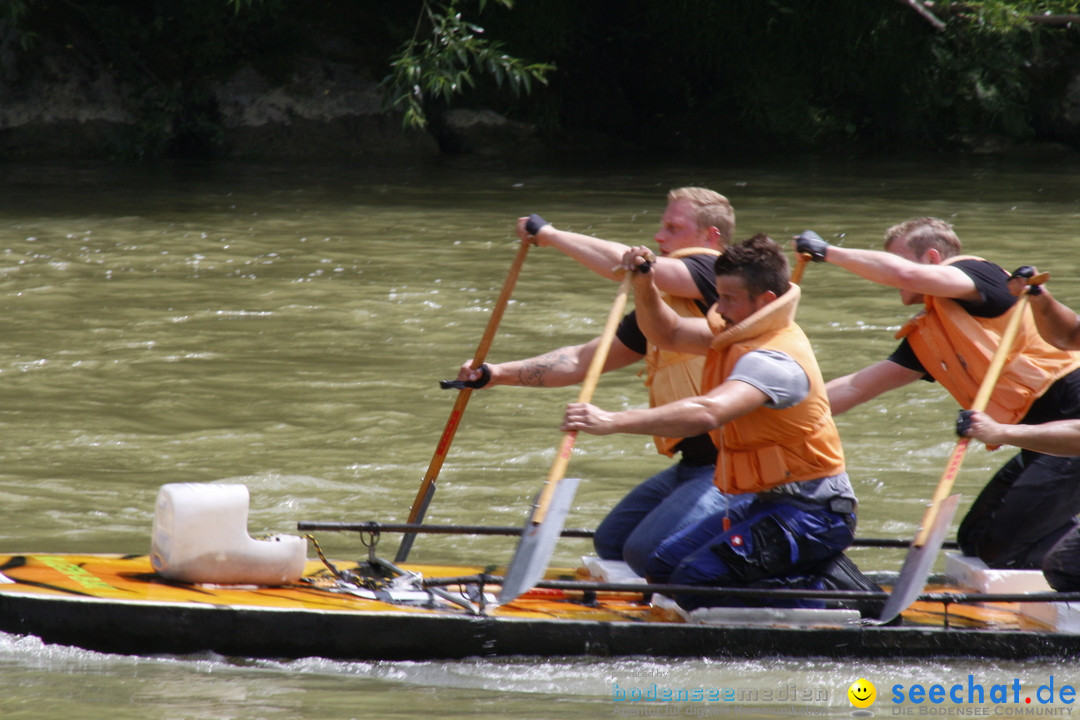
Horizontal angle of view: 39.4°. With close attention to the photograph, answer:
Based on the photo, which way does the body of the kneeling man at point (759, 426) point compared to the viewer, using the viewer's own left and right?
facing to the left of the viewer
